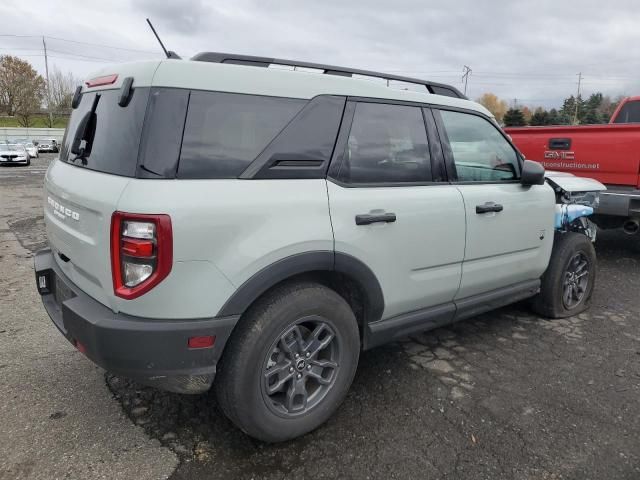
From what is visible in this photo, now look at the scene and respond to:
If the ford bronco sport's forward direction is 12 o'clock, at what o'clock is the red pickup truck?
The red pickup truck is roughly at 12 o'clock from the ford bronco sport.

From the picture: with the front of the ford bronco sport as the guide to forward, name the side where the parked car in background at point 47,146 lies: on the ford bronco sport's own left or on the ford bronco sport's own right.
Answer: on the ford bronco sport's own left

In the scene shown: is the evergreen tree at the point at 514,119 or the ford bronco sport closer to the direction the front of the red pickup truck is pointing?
the evergreen tree

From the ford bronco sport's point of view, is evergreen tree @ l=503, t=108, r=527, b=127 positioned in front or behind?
in front

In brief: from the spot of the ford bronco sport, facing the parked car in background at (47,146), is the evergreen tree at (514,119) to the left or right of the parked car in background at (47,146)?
right

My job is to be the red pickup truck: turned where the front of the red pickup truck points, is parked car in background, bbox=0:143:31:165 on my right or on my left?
on my left

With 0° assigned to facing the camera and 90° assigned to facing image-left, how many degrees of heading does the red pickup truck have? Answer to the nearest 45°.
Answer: approximately 225°

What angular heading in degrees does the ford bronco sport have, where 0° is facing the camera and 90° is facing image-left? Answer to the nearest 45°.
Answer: approximately 225°

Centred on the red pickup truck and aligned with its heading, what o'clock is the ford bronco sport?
The ford bronco sport is roughly at 5 o'clock from the red pickup truck.

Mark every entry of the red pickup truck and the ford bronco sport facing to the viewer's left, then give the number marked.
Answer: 0
